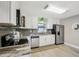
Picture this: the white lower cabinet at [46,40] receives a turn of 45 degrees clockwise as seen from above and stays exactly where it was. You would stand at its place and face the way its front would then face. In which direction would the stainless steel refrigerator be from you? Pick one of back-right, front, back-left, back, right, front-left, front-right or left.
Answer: back-left

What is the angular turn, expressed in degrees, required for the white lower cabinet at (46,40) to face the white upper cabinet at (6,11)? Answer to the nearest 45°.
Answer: approximately 45° to its right

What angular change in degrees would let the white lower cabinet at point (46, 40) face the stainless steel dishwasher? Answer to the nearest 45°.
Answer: approximately 90° to its right

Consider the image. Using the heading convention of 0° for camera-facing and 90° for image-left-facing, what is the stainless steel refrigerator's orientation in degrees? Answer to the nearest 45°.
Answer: approximately 315°

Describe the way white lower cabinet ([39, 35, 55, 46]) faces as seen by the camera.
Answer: facing the viewer and to the right of the viewer

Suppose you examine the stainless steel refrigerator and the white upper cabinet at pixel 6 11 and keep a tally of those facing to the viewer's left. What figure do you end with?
0

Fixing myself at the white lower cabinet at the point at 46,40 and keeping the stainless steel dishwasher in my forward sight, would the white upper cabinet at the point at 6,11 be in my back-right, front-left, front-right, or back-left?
front-left

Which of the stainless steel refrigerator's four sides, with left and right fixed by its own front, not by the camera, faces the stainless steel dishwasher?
right

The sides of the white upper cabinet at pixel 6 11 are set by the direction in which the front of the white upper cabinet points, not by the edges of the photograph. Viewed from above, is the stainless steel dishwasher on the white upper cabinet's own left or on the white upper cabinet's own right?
on the white upper cabinet's own left

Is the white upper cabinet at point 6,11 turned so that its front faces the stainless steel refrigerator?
no
